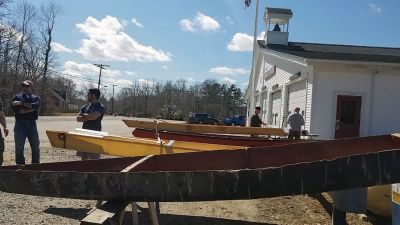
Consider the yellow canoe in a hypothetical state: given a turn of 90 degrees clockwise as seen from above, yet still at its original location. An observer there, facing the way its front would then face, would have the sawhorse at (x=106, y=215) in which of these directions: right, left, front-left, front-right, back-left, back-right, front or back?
back

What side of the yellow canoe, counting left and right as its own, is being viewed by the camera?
left

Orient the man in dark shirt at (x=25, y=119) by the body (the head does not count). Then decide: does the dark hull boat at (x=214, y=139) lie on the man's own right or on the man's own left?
on the man's own left
